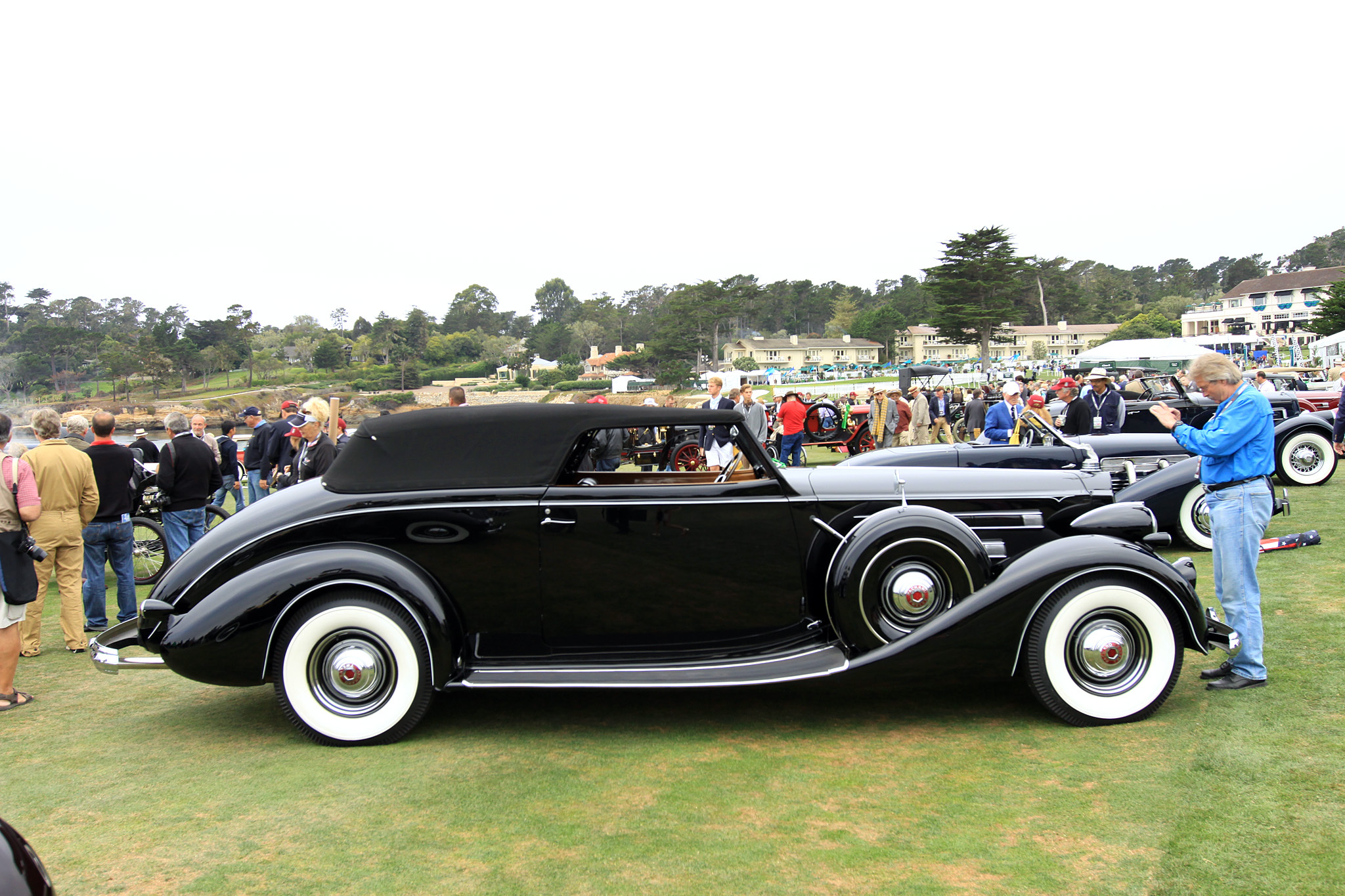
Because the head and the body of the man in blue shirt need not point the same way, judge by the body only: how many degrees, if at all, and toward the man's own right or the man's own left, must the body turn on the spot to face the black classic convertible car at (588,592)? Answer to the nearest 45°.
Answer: approximately 45° to the man's own left

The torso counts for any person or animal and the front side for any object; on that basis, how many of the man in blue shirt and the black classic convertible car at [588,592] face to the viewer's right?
1

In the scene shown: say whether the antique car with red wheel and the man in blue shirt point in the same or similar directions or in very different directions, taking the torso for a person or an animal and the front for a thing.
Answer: very different directions

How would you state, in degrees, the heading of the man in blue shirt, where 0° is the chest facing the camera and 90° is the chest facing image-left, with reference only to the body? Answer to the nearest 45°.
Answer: approximately 90°

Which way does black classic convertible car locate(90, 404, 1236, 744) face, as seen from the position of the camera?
facing to the right of the viewer
